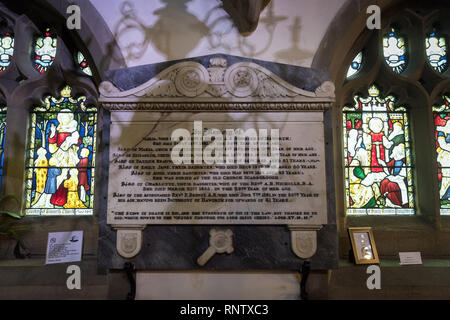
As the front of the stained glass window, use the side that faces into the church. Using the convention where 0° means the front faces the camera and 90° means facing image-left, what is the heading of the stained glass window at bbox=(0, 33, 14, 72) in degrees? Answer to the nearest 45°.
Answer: approximately 0°

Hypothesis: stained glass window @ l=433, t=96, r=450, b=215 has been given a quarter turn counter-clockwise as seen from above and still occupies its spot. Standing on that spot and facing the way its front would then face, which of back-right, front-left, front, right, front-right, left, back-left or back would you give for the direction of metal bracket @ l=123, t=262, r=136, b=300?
back-right

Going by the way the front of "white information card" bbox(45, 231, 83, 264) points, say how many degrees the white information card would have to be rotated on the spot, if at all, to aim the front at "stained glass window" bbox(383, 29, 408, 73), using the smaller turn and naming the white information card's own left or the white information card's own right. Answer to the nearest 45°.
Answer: approximately 90° to the white information card's own left

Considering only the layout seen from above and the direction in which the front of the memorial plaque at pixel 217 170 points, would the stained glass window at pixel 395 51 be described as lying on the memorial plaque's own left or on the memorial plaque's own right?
on the memorial plaque's own left

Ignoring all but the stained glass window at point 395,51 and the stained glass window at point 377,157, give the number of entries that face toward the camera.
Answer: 2

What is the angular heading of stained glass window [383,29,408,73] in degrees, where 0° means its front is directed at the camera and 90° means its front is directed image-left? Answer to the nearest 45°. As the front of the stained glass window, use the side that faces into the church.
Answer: approximately 0°
